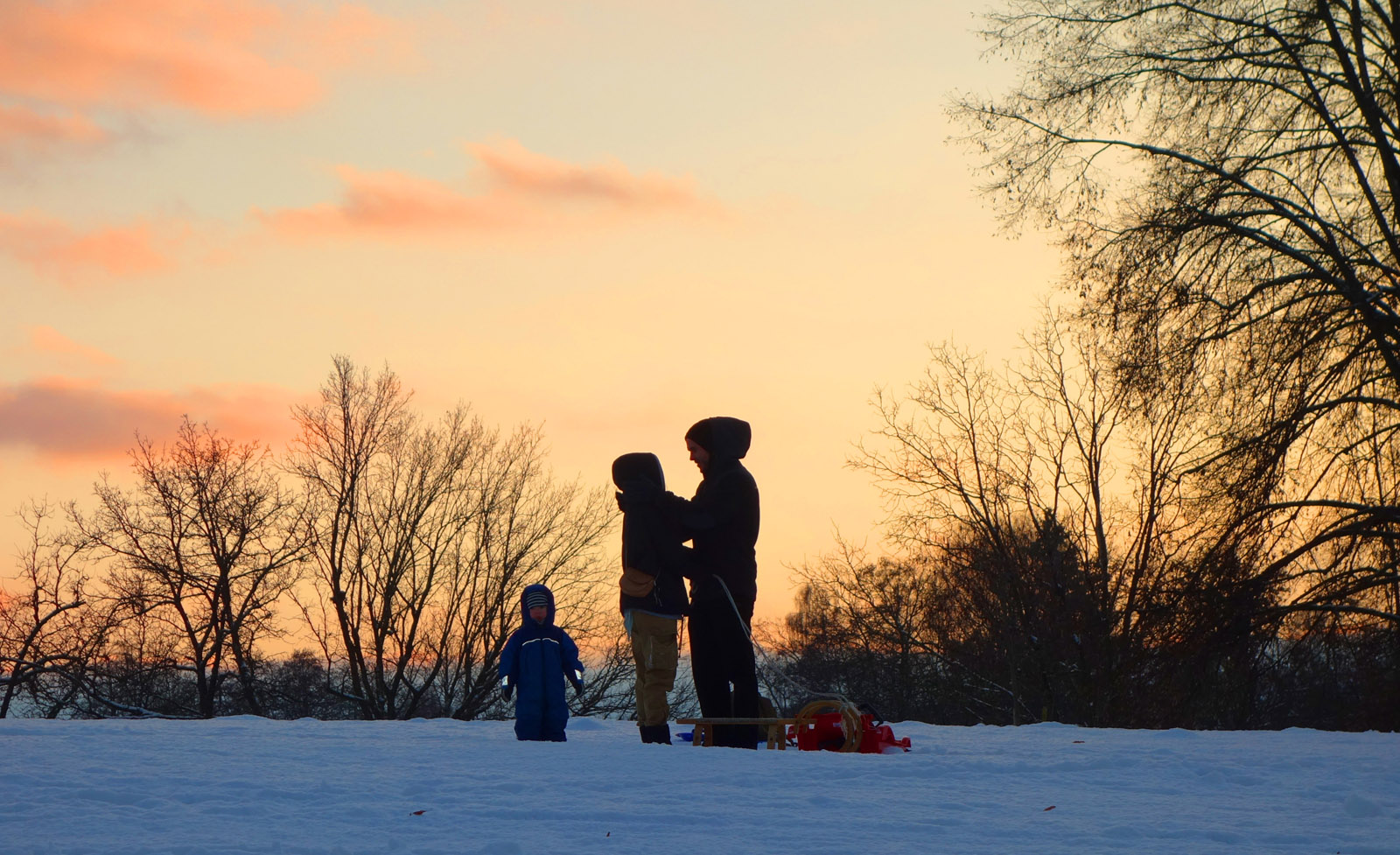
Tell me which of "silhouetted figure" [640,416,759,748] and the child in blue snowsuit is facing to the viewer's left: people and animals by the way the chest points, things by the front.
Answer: the silhouetted figure

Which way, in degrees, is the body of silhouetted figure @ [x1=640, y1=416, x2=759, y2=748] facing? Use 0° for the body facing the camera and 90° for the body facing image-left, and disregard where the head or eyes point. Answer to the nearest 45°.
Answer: approximately 90°

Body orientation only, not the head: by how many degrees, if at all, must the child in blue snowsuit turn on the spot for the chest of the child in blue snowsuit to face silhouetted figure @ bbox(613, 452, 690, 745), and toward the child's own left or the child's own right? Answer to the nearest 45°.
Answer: approximately 45° to the child's own left

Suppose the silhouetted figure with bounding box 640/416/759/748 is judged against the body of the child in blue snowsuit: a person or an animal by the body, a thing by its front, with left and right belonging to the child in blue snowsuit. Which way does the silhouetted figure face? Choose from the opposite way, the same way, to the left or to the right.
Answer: to the right

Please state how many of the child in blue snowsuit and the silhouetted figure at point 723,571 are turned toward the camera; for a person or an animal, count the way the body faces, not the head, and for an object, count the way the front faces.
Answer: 1

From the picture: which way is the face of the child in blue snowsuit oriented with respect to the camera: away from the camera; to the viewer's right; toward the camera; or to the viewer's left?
toward the camera

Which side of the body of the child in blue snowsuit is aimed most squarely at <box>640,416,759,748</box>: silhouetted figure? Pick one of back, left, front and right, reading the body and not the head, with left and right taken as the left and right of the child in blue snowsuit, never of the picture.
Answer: left

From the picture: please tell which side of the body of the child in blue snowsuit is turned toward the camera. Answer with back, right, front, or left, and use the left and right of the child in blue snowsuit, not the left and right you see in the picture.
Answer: front
